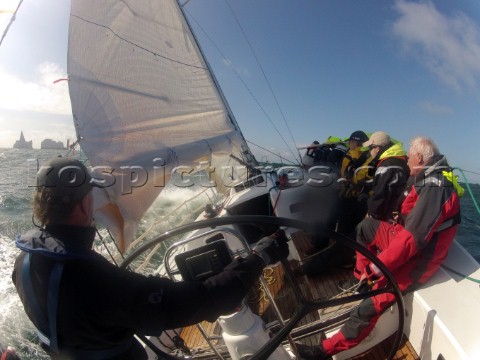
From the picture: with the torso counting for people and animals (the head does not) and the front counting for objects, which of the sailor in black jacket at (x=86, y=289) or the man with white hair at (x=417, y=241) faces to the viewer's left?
the man with white hair

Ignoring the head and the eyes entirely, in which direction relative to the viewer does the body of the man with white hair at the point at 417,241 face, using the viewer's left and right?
facing to the left of the viewer

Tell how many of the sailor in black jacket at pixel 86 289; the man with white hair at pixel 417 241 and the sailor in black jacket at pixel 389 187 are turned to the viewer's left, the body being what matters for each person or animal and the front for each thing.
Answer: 2

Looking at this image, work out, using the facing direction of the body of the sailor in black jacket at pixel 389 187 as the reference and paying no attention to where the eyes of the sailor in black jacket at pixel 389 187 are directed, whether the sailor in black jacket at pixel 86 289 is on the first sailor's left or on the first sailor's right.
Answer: on the first sailor's left

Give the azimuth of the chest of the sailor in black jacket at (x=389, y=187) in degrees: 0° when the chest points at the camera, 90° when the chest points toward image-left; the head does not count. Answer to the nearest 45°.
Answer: approximately 90°

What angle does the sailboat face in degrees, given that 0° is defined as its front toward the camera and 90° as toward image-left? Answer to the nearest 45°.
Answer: approximately 180°
